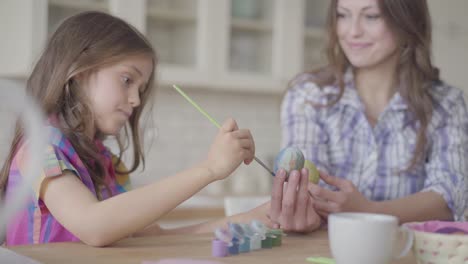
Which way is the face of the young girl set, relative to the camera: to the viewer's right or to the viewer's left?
to the viewer's right

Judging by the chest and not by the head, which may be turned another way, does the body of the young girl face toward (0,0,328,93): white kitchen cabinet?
no

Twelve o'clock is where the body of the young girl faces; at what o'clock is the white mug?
The white mug is roughly at 2 o'clock from the young girl.

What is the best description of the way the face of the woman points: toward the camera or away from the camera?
toward the camera

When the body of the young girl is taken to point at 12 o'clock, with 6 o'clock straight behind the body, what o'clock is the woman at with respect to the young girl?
The woman is roughly at 11 o'clock from the young girl.

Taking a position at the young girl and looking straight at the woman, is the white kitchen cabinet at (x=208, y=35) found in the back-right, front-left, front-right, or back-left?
front-left

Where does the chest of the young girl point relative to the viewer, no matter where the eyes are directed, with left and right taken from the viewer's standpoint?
facing to the right of the viewer

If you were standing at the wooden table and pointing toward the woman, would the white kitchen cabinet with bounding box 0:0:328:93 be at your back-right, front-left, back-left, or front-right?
front-left
